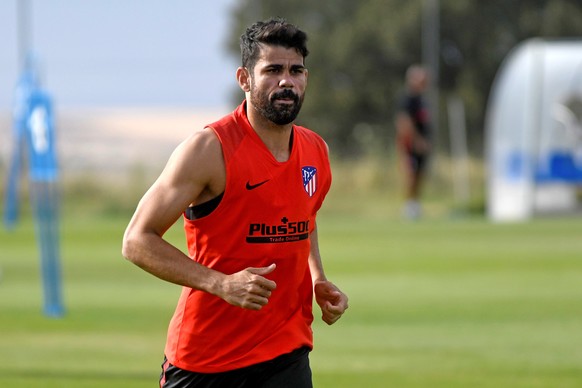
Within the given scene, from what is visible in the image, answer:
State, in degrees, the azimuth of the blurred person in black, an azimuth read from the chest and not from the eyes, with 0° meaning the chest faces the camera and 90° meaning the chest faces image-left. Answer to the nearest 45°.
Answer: approximately 315°

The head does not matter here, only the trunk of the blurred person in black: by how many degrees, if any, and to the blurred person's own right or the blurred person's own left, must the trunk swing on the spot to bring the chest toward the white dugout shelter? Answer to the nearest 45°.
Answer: approximately 90° to the blurred person's own left

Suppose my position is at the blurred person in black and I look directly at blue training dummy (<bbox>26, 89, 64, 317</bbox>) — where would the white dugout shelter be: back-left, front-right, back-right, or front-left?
back-left

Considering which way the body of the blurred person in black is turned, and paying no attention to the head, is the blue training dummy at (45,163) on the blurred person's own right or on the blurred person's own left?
on the blurred person's own right

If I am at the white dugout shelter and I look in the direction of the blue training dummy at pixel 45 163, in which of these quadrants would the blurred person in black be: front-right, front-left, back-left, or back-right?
front-right

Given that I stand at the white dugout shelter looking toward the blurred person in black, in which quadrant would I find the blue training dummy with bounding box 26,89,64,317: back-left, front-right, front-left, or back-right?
front-left
